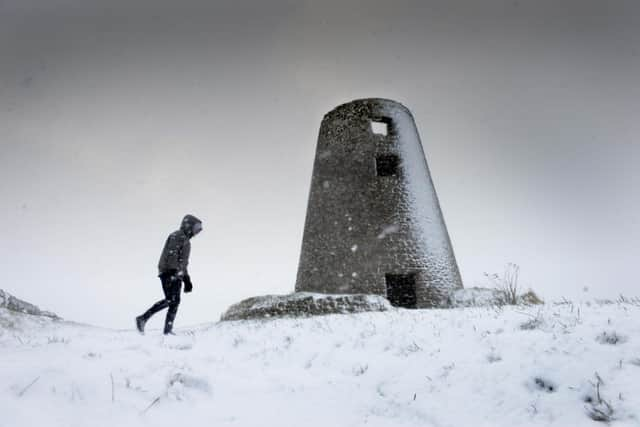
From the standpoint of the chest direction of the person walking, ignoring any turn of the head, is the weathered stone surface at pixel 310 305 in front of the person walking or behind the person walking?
in front

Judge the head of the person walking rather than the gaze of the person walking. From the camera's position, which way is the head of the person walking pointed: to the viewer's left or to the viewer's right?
to the viewer's right

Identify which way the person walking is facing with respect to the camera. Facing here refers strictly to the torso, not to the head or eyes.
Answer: to the viewer's right

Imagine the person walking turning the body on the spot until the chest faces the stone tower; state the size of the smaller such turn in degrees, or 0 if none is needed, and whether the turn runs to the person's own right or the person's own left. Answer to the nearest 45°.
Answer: approximately 45° to the person's own left
